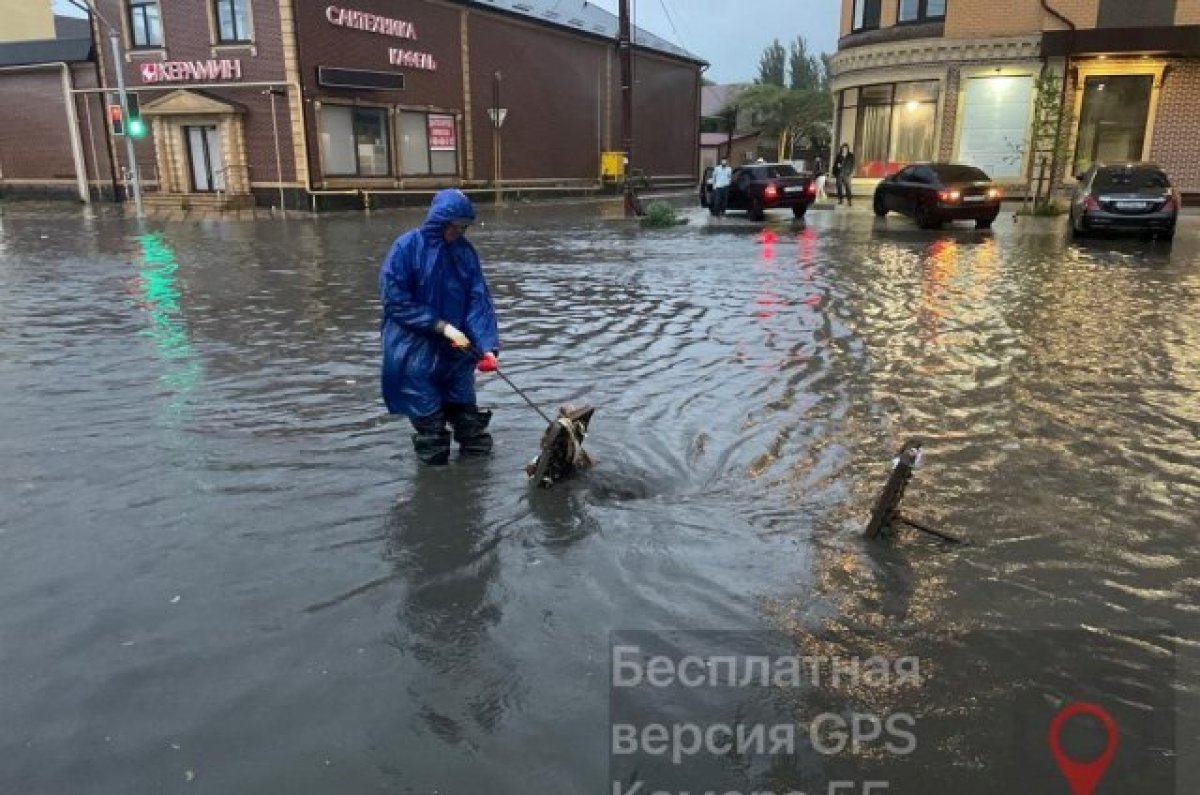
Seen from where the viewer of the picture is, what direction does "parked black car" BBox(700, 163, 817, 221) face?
facing away from the viewer and to the left of the viewer

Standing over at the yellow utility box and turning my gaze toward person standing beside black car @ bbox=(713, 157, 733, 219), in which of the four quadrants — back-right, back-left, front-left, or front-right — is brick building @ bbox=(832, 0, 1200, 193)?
front-left

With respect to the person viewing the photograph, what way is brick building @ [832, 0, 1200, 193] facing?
facing the viewer

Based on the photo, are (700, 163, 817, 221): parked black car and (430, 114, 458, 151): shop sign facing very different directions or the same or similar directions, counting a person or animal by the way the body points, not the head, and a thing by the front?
very different directions

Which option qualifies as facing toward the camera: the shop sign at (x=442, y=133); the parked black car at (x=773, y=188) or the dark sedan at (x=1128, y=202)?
the shop sign

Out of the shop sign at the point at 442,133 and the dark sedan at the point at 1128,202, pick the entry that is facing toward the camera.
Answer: the shop sign

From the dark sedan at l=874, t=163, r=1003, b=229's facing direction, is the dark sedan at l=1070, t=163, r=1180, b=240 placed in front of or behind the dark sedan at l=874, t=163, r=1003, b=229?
behind

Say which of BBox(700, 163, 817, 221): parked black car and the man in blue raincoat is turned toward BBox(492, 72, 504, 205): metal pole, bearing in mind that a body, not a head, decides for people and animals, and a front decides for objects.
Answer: the parked black car

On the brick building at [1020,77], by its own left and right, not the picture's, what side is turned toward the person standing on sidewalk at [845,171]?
right

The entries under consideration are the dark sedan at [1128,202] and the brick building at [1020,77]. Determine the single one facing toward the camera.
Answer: the brick building

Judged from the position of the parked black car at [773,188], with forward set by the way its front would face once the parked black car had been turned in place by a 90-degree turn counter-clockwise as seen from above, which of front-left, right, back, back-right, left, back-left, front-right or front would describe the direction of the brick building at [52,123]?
front-right

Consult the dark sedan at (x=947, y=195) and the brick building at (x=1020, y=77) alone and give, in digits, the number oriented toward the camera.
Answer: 1

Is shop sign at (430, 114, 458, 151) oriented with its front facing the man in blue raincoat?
yes

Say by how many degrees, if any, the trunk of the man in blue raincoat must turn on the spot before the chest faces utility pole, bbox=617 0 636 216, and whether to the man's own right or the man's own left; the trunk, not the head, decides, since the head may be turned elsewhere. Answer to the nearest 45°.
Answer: approximately 135° to the man's own left

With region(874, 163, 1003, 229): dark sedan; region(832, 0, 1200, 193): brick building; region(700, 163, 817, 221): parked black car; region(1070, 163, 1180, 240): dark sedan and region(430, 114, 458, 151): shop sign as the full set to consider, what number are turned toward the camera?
2

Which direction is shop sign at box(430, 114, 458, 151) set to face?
toward the camera

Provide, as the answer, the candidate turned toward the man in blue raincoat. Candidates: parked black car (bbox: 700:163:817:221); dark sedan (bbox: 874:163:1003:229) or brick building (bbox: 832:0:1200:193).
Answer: the brick building

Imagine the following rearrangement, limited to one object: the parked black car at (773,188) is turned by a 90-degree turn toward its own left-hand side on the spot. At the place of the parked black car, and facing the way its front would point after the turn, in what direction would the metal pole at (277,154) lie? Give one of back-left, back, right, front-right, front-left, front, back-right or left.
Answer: front-right
